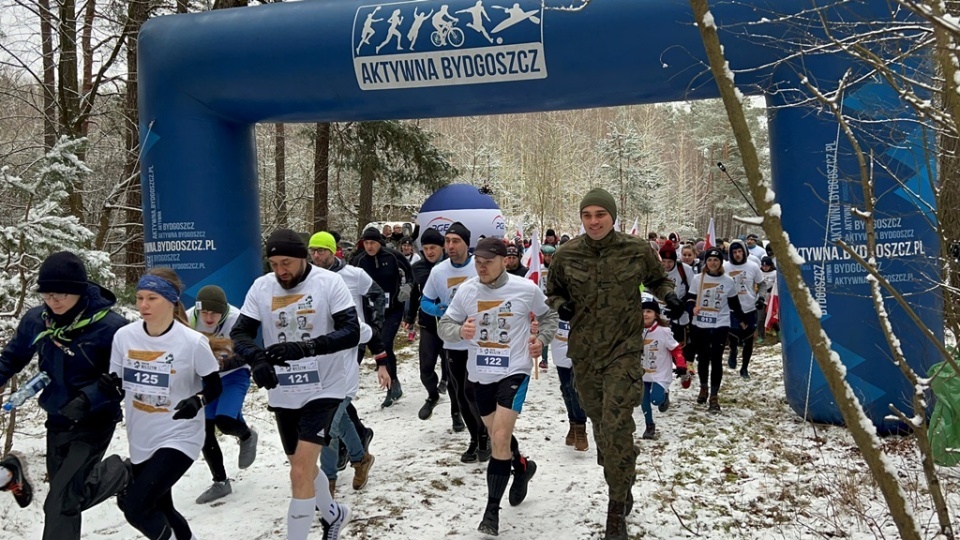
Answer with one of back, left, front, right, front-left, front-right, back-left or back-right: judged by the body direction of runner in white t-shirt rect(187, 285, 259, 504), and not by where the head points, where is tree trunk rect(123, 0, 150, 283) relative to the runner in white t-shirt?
back-right

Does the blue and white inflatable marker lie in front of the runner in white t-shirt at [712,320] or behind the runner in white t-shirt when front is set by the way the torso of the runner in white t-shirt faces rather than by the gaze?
behind

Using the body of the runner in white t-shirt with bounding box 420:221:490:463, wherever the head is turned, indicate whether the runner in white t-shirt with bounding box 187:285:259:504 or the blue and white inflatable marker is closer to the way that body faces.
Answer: the runner in white t-shirt

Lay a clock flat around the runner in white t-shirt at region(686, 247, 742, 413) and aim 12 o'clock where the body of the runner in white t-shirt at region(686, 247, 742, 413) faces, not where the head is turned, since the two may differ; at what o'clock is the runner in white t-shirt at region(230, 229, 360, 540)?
the runner in white t-shirt at region(230, 229, 360, 540) is roughly at 1 o'clock from the runner in white t-shirt at region(686, 247, 742, 413).

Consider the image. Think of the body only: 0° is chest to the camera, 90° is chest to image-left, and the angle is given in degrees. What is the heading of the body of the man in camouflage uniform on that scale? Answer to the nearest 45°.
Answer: approximately 0°

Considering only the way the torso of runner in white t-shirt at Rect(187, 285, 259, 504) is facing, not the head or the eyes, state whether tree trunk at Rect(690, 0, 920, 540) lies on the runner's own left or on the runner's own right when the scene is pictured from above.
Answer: on the runner's own left

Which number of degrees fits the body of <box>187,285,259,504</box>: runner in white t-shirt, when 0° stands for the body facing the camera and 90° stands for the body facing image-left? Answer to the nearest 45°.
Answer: approximately 45°

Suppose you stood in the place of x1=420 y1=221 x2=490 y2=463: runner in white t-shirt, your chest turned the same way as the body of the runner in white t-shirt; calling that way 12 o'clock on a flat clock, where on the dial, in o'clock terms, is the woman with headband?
The woman with headband is roughly at 1 o'clock from the runner in white t-shirt.

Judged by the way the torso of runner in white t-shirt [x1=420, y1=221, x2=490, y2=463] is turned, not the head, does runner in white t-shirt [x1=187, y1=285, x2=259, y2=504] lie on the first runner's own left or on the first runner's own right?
on the first runner's own right
